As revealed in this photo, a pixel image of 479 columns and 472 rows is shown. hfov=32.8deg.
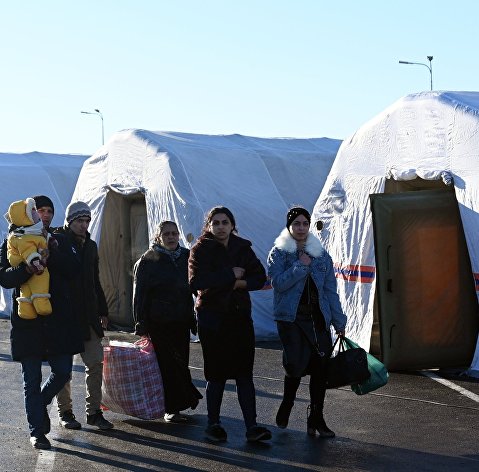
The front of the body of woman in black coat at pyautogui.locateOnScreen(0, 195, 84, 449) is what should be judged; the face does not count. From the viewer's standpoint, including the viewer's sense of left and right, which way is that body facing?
facing the viewer

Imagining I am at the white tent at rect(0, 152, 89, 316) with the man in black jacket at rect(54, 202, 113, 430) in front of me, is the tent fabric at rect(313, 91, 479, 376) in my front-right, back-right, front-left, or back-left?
front-left

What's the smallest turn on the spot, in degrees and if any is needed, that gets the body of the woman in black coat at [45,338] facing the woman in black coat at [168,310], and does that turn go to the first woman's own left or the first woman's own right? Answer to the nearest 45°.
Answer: approximately 135° to the first woman's own left

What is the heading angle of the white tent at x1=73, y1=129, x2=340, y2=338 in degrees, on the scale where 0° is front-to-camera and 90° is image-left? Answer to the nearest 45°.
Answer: approximately 45°

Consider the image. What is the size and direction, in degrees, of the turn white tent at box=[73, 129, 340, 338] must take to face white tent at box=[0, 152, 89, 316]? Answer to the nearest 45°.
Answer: approximately 90° to its right

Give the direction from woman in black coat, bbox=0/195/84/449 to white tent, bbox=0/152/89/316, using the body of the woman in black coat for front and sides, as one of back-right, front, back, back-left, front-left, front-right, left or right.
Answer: back

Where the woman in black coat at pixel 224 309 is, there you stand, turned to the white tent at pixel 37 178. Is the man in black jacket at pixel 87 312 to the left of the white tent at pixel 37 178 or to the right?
left

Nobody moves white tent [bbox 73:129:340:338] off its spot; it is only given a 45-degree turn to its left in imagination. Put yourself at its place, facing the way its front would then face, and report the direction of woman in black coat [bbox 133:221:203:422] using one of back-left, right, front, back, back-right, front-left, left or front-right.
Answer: front

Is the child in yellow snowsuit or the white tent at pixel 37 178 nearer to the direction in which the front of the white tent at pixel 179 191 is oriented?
the child in yellow snowsuit

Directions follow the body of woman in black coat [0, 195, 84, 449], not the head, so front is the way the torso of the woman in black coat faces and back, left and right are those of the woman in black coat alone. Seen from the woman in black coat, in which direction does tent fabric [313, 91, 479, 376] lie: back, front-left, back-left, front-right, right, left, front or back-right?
back-left

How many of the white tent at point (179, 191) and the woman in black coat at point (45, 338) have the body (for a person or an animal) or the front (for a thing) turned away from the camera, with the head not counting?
0

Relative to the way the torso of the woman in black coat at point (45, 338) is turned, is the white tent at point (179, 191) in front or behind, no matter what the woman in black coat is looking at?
behind

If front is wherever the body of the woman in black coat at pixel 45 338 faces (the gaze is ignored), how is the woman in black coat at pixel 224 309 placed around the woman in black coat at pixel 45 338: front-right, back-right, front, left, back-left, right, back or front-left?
left

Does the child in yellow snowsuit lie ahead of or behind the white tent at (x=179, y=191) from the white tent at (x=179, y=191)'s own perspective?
ahead

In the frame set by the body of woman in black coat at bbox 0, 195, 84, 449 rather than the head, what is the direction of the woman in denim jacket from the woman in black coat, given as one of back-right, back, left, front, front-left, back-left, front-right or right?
left
